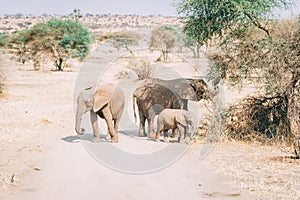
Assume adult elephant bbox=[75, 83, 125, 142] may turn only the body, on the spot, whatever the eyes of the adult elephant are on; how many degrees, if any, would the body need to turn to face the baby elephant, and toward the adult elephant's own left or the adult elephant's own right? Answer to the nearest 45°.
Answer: approximately 135° to the adult elephant's own left

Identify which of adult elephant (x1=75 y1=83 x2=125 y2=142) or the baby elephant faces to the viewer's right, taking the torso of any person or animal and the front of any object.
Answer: the baby elephant

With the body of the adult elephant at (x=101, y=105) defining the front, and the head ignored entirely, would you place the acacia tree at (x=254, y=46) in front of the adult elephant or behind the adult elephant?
behind

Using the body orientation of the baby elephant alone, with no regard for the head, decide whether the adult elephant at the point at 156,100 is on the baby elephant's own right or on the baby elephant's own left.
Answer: on the baby elephant's own left

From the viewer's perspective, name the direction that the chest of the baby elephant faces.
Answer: to the viewer's right

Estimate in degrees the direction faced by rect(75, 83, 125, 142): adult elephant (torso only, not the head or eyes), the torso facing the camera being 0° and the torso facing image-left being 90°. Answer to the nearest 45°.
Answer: approximately 45°

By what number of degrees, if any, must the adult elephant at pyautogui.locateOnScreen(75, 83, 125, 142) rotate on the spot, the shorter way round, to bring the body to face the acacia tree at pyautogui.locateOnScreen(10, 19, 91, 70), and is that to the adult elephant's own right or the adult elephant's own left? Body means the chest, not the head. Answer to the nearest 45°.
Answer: approximately 135° to the adult elephant's own right

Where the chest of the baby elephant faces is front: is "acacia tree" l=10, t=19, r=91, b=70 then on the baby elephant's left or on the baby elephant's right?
on the baby elephant's left

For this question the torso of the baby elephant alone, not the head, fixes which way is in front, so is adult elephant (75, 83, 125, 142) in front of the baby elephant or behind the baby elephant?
behind

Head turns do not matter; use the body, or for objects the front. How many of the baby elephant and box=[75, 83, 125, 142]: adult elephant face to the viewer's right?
1

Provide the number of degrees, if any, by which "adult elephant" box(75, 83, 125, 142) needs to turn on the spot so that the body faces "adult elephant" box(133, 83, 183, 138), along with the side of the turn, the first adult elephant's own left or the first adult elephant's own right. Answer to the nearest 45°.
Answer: approximately 180°
